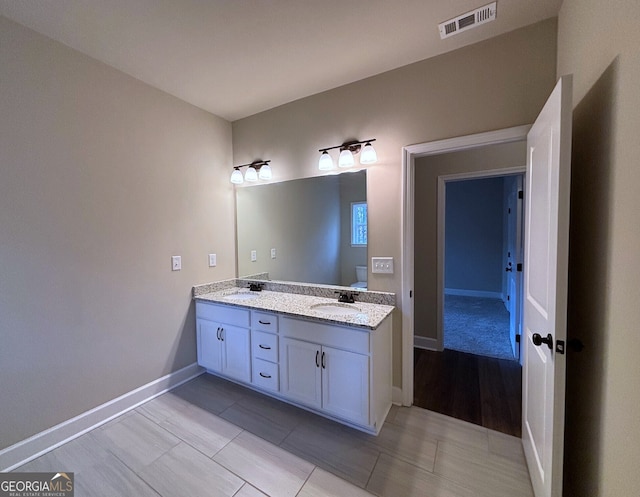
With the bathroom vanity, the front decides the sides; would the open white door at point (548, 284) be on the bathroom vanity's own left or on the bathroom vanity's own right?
on the bathroom vanity's own left

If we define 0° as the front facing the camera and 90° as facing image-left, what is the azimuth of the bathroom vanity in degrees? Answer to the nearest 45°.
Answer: approximately 45°

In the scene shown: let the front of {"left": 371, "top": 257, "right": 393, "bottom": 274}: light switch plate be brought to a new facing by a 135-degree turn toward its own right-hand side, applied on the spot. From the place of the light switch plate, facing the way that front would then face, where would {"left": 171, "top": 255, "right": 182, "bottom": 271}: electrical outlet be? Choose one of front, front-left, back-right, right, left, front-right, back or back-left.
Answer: front-left

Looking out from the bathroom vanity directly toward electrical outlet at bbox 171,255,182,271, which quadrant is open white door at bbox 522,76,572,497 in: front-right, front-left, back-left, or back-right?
back-left

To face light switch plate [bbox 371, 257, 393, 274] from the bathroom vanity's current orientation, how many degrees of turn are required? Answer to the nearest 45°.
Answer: approximately 135° to its left

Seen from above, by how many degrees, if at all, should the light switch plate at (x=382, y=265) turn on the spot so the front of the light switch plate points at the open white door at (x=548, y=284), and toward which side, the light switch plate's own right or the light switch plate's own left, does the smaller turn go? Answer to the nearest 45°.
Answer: approximately 45° to the light switch plate's own left
